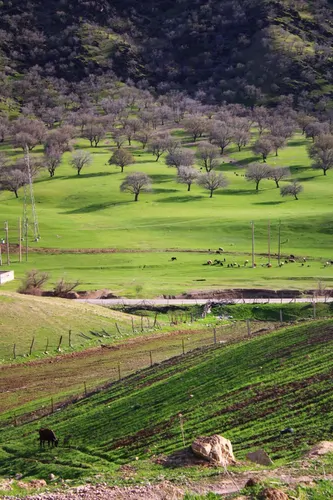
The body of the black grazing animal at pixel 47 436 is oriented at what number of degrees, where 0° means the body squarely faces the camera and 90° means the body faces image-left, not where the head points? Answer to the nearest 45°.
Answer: approximately 270°
